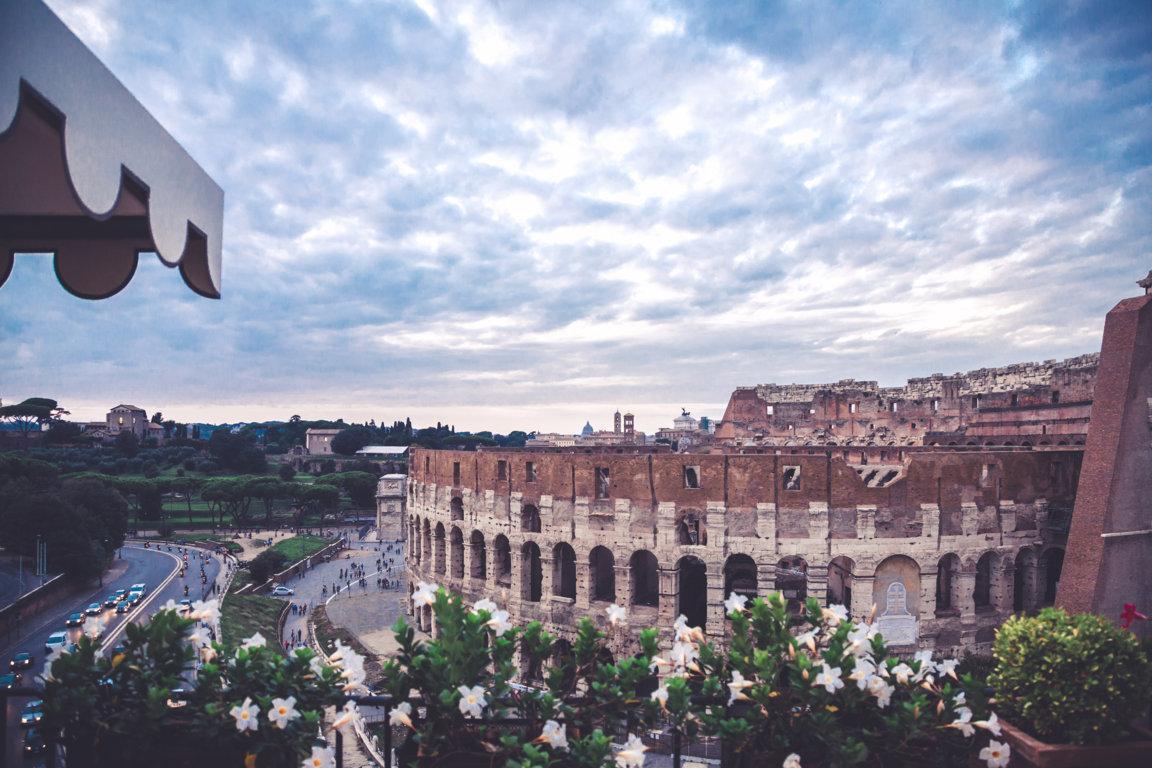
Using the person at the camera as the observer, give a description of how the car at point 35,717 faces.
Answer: facing the viewer and to the left of the viewer

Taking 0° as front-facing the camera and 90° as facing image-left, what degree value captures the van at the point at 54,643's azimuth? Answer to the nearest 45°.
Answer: approximately 45°

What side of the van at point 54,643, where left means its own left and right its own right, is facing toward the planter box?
front

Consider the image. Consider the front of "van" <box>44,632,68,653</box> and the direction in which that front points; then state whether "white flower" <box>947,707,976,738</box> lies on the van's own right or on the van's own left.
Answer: on the van's own left

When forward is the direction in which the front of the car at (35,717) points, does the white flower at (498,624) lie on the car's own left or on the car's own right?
on the car's own left

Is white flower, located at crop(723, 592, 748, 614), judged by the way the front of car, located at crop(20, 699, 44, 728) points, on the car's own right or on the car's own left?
on the car's own left

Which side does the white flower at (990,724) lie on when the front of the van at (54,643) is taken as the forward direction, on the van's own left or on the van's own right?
on the van's own left

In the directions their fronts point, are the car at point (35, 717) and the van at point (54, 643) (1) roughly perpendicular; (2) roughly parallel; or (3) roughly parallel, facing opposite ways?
roughly parallel
